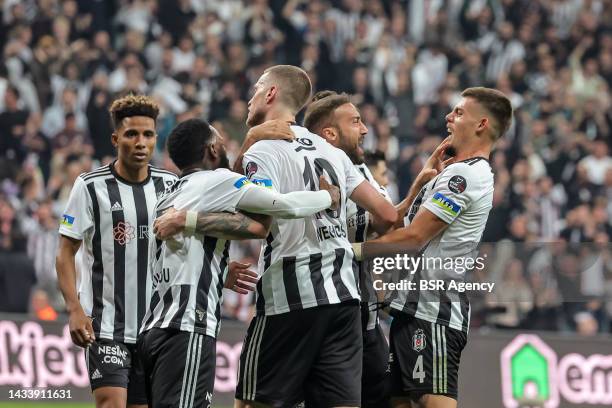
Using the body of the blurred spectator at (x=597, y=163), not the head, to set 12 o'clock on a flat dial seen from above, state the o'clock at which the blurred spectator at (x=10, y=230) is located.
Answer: the blurred spectator at (x=10, y=230) is roughly at 2 o'clock from the blurred spectator at (x=597, y=163).

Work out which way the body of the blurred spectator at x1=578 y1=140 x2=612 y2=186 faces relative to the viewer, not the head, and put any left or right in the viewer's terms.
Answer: facing the viewer
